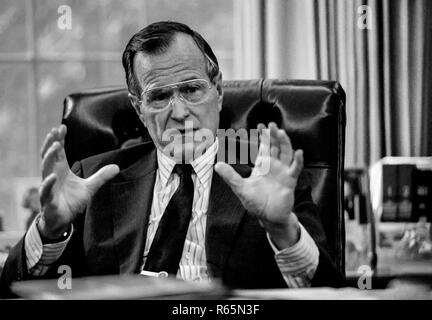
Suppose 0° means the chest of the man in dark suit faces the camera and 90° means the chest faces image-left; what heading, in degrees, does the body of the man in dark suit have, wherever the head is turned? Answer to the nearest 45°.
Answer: approximately 0°

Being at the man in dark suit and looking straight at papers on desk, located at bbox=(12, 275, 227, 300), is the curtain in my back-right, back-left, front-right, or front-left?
back-left

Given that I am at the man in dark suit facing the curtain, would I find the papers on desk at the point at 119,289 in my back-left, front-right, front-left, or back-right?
back-right
